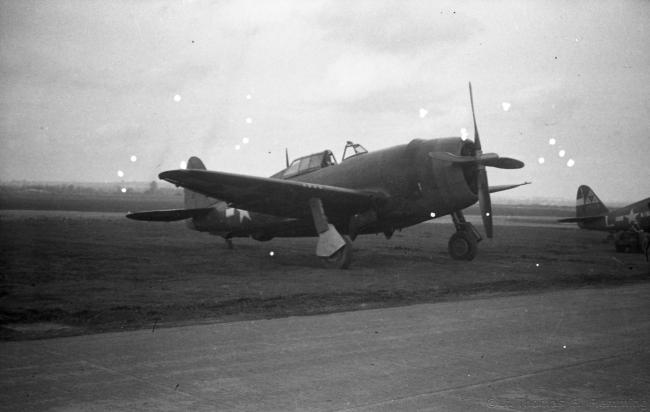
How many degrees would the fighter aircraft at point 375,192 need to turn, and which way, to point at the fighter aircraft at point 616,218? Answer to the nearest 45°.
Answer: approximately 90° to its left

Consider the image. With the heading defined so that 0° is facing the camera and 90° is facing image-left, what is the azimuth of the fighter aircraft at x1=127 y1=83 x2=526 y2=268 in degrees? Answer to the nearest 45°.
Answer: approximately 315°
